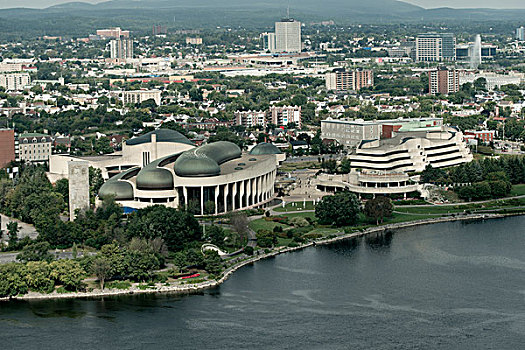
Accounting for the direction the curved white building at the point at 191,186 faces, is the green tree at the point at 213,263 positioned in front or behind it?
in front

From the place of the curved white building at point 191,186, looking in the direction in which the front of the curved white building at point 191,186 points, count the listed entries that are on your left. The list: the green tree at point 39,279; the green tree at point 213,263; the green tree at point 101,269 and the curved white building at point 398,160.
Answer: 1

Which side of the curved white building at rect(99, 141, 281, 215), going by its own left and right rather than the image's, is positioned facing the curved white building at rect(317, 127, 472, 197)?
left

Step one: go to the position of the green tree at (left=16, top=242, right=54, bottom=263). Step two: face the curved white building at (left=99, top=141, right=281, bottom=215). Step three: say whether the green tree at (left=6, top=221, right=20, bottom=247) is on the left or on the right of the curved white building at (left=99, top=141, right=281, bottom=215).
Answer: left

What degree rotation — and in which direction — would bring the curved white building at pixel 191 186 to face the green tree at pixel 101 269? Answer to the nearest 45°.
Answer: approximately 45° to its right

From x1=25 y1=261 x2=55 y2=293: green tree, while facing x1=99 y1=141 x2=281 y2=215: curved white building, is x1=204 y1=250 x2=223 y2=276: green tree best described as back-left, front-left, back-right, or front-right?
front-right

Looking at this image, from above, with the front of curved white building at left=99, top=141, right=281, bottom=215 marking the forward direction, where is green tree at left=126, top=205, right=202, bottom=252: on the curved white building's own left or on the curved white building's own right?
on the curved white building's own right

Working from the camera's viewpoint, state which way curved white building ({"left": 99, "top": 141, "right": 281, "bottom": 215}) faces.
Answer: facing the viewer and to the right of the viewer

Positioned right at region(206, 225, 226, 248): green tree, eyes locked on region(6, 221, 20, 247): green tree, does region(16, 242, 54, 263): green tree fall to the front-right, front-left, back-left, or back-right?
front-left

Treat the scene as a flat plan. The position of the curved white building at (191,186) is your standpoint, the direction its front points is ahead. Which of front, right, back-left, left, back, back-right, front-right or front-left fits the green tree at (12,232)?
right

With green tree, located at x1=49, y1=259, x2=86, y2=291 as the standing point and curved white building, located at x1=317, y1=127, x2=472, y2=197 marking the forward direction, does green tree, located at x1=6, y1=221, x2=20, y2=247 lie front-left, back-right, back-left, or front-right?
front-left

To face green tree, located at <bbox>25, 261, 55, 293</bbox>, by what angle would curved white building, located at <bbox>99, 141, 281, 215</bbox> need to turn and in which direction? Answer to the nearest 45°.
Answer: approximately 45° to its right

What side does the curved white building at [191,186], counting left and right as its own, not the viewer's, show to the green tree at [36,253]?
right

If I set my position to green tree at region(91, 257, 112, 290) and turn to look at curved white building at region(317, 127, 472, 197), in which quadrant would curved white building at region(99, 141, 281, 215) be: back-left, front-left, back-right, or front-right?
front-left

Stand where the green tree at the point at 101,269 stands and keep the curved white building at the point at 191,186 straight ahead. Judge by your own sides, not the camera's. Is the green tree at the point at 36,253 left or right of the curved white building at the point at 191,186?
left
